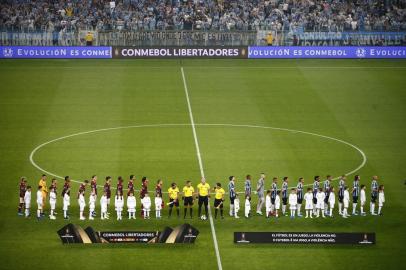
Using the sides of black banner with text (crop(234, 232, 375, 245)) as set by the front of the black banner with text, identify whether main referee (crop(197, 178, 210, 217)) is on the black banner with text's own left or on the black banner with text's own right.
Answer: on the black banner with text's own right

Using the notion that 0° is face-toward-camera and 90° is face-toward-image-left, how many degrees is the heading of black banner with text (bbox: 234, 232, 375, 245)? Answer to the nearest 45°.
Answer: approximately 0°

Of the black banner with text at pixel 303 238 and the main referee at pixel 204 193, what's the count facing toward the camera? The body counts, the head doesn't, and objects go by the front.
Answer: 2

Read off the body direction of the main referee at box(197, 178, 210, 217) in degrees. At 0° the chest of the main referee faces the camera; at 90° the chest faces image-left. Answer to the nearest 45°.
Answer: approximately 0°

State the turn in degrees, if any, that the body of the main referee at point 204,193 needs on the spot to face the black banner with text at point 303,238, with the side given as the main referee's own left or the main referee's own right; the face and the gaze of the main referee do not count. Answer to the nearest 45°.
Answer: approximately 45° to the main referee's own left
